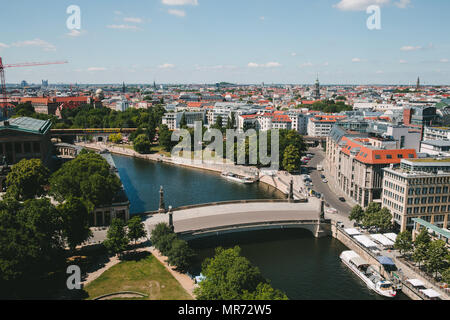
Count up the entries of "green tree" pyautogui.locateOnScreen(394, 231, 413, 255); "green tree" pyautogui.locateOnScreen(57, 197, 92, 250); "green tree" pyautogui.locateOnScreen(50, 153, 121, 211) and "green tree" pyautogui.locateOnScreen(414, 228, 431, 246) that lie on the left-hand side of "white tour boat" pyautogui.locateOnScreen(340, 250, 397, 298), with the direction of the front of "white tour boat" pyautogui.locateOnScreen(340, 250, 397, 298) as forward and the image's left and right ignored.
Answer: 2
